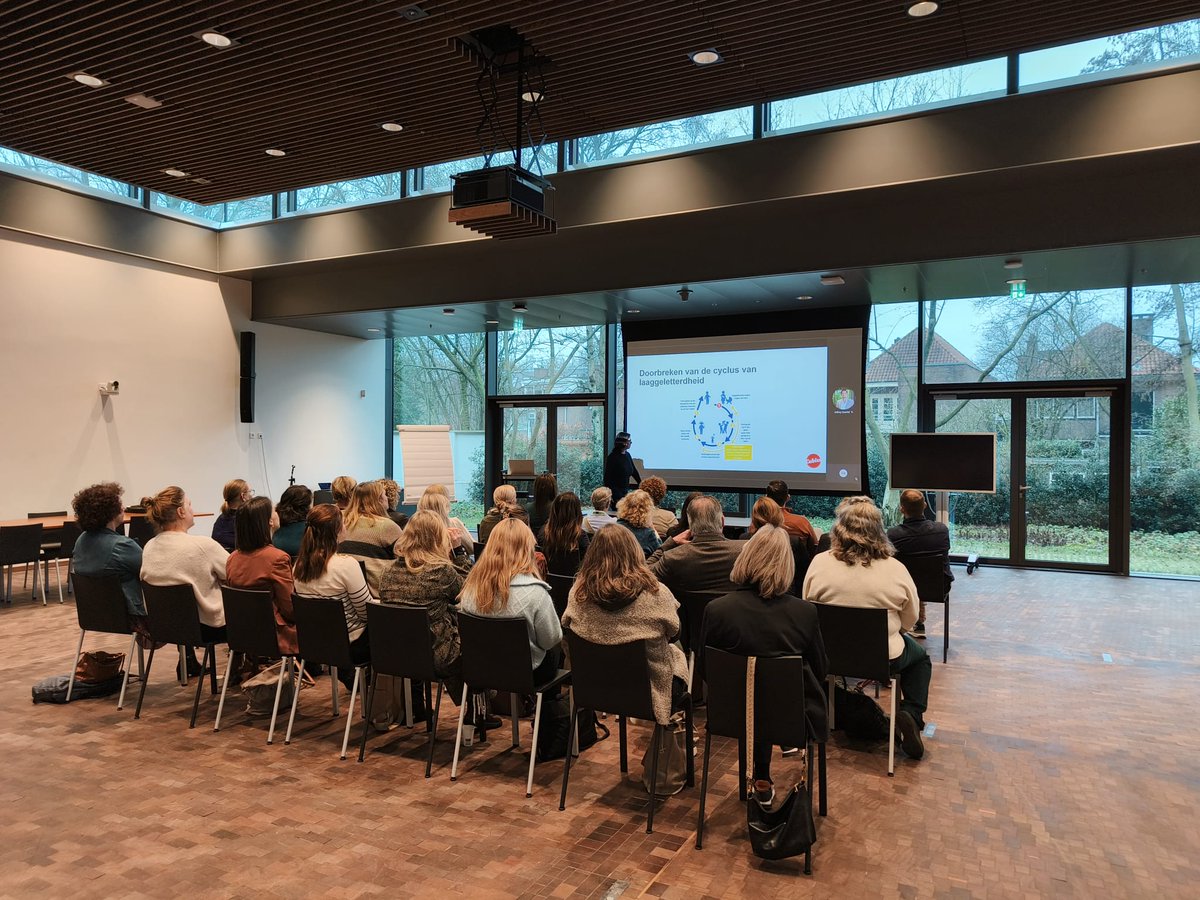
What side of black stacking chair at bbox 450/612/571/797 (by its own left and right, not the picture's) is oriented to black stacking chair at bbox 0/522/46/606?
left

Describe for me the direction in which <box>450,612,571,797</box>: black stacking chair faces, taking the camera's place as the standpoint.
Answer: facing away from the viewer and to the right of the viewer

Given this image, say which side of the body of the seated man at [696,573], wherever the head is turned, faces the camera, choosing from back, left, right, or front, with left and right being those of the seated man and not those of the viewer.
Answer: back

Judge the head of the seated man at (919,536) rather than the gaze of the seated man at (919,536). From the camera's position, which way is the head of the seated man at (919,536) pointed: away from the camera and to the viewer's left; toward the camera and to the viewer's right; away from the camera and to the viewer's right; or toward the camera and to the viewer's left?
away from the camera and to the viewer's left

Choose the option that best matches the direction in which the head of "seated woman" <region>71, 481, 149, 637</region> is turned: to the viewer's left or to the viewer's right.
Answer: to the viewer's right

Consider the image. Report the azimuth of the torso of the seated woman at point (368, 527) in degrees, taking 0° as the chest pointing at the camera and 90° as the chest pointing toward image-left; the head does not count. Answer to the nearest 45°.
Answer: approximately 225°

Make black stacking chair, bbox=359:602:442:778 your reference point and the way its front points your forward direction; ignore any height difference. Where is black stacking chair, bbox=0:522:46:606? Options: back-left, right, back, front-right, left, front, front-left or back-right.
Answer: left

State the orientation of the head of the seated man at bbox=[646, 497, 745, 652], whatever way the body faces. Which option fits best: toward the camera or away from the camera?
away from the camera

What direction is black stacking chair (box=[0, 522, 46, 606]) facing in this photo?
away from the camera

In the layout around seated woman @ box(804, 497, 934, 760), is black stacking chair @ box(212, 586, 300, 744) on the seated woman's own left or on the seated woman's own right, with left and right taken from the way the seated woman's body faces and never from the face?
on the seated woman's own left

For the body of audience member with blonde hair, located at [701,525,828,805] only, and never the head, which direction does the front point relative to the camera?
away from the camera

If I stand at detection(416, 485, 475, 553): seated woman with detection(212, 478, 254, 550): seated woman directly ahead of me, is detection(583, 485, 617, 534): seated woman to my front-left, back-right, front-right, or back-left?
back-right

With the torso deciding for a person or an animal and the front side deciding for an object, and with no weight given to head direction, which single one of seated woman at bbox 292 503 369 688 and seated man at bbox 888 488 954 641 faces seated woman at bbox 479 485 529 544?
seated woman at bbox 292 503 369 688

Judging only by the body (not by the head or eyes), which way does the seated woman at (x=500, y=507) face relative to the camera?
away from the camera

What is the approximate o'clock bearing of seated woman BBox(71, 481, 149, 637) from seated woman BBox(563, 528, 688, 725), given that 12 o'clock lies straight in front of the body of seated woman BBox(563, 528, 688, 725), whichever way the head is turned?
seated woman BBox(71, 481, 149, 637) is roughly at 10 o'clock from seated woman BBox(563, 528, 688, 725).
